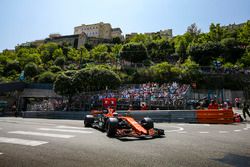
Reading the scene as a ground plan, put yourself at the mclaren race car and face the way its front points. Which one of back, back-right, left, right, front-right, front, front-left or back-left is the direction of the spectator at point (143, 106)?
back-left

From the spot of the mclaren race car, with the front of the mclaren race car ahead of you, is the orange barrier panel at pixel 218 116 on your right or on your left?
on your left

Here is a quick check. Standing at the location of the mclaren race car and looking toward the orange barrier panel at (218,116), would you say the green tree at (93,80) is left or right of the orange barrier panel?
left

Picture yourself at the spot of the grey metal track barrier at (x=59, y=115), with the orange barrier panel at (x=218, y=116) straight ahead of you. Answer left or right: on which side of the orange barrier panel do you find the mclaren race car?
right

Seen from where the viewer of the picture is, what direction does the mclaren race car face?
facing the viewer and to the right of the viewer

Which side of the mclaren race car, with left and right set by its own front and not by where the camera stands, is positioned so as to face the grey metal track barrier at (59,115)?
back

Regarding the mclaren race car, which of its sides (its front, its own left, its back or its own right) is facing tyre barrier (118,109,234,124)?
left

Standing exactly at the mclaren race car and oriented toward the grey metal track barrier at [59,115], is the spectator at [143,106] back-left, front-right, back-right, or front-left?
front-right

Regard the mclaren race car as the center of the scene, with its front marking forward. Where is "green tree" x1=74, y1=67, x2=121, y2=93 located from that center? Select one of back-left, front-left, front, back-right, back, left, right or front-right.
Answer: back-left

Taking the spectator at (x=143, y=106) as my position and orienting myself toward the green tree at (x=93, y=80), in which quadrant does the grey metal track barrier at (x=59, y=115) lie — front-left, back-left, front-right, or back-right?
front-left

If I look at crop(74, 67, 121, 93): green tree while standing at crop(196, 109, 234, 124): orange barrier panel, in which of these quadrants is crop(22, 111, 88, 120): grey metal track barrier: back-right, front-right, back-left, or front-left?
front-left

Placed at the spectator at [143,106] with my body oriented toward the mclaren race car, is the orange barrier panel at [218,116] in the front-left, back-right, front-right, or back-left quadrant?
front-left
